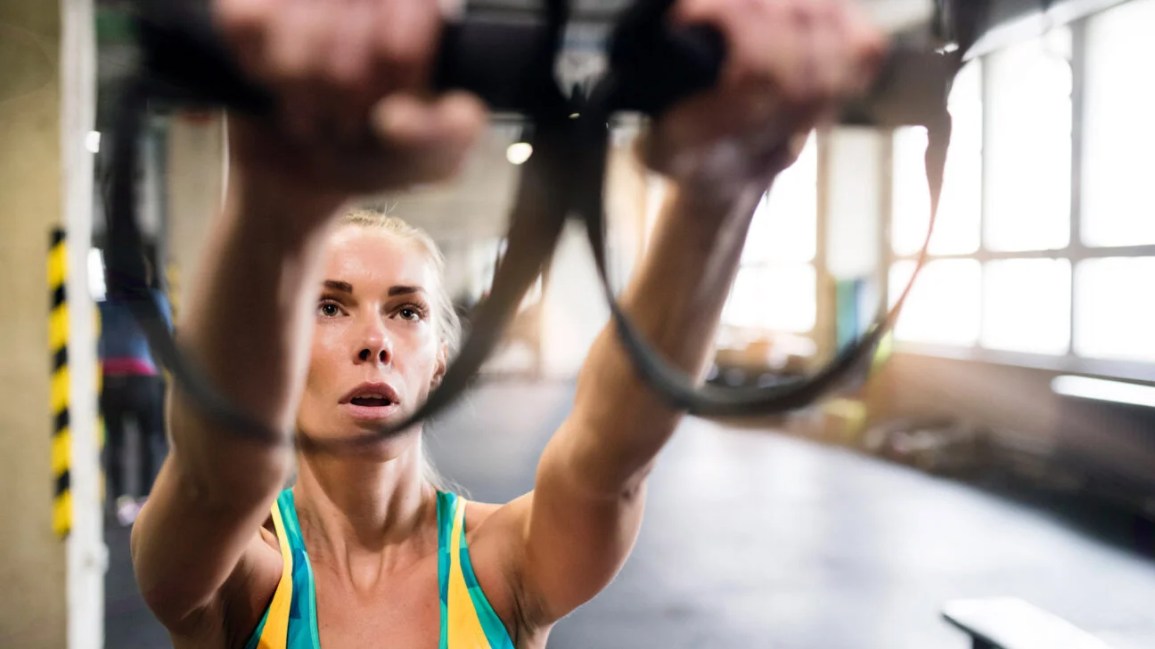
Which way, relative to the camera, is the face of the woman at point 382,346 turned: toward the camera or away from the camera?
toward the camera

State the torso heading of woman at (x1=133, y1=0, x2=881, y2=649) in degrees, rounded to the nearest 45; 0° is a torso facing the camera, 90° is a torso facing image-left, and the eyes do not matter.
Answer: approximately 0°

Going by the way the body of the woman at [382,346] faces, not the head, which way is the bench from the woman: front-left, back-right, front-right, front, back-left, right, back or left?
back-left

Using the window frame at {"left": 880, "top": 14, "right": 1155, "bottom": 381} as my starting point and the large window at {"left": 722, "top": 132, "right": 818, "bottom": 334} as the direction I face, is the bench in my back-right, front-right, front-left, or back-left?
back-left

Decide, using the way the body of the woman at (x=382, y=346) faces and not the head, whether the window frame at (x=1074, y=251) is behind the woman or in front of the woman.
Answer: behind

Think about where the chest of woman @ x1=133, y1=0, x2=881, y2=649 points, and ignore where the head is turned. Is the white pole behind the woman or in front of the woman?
behind

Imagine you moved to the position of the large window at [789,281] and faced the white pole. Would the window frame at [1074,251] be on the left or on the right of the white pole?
left

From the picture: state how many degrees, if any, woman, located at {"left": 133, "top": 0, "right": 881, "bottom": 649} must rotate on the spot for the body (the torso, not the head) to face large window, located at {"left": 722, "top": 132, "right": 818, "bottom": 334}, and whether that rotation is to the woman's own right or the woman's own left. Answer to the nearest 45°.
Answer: approximately 180°

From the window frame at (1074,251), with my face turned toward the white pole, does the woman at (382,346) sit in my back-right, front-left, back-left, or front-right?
front-left

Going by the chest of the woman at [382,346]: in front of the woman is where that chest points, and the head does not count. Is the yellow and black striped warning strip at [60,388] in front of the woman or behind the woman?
behind

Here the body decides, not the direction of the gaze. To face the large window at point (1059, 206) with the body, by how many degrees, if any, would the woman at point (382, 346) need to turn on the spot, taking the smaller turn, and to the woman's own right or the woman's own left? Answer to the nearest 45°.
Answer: approximately 135° to the woman's own left
